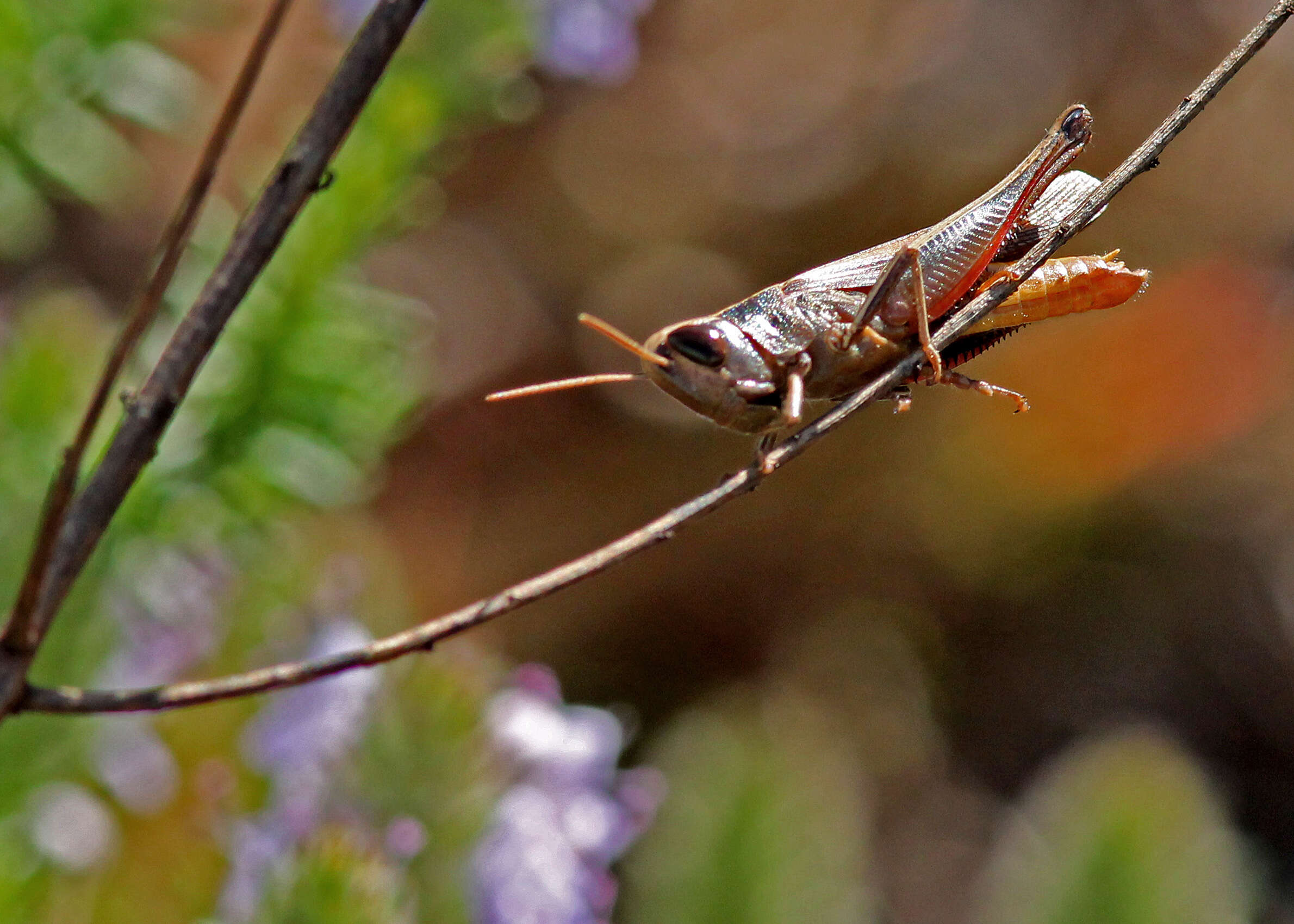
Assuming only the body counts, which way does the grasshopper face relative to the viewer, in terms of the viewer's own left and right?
facing to the left of the viewer

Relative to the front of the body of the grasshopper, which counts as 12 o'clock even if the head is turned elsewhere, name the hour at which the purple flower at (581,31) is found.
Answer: The purple flower is roughly at 2 o'clock from the grasshopper.

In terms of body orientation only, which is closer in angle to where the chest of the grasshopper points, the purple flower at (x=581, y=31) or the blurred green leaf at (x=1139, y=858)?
the purple flower
